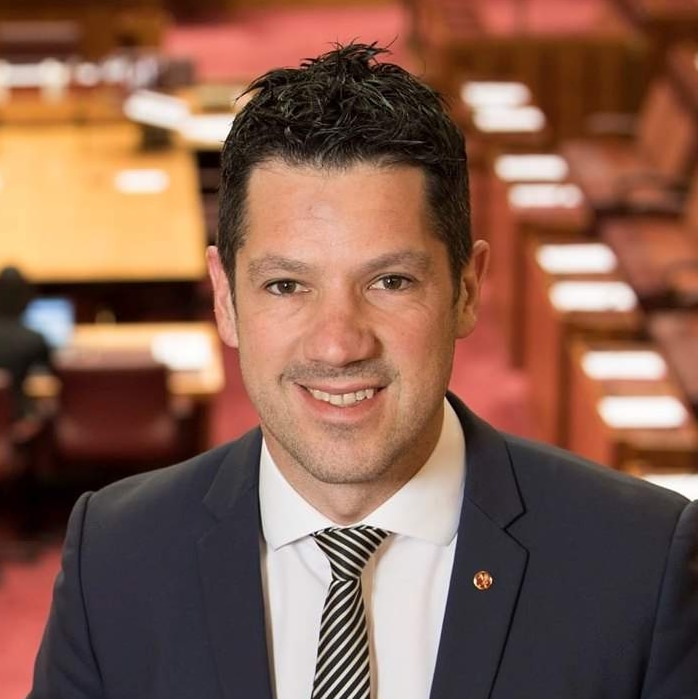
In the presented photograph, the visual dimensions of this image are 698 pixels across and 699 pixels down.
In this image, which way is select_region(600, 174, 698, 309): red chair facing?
to the viewer's left

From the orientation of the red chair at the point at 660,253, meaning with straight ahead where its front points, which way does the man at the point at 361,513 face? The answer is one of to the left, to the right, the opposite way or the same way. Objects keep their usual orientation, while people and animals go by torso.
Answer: to the left

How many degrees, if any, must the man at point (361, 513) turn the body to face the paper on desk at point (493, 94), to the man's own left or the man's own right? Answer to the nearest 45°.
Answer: approximately 180°

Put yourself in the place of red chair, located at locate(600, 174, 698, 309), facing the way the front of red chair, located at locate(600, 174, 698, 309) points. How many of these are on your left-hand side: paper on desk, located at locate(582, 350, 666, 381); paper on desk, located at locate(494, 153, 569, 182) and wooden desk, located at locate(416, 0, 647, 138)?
1

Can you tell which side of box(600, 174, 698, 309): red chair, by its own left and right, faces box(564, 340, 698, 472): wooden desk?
left

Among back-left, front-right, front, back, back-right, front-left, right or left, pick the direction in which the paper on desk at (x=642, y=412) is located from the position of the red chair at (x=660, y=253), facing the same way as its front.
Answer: left

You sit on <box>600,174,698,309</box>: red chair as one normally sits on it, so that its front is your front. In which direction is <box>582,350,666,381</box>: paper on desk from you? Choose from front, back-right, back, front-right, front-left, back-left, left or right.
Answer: left

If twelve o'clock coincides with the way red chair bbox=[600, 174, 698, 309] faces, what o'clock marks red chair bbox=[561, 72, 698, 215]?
red chair bbox=[561, 72, 698, 215] is roughly at 3 o'clock from red chair bbox=[600, 174, 698, 309].
